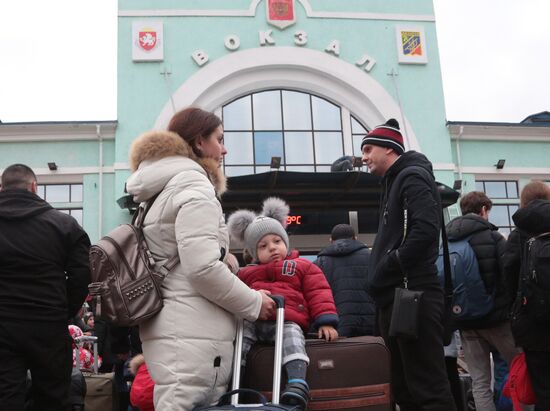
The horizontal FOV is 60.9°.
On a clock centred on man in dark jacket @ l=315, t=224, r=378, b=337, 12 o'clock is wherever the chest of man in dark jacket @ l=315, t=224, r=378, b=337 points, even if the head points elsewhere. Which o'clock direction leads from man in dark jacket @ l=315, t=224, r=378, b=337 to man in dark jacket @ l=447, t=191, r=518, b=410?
man in dark jacket @ l=447, t=191, r=518, b=410 is roughly at 4 o'clock from man in dark jacket @ l=315, t=224, r=378, b=337.

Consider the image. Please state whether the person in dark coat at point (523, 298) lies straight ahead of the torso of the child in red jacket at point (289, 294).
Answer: no

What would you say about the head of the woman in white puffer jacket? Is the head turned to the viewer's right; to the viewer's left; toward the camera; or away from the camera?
to the viewer's right

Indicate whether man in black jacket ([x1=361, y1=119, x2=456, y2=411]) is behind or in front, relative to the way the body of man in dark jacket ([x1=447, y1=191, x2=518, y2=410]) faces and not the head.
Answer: behind

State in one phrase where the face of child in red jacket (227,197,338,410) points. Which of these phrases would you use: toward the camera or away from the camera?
toward the camera

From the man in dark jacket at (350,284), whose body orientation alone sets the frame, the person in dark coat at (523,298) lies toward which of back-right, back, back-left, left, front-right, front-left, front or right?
back-right

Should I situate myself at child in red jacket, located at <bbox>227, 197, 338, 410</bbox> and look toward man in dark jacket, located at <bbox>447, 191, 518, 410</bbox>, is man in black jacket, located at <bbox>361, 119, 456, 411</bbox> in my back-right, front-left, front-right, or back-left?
front-right

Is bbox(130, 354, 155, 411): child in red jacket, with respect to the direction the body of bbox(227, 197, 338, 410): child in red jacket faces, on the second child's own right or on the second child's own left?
on the second child's own right

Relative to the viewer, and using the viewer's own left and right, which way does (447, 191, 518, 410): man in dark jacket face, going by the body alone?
facing away from the viewer and to the right of the viewer

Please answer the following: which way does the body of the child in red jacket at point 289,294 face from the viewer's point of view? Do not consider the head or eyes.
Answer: toward the camera

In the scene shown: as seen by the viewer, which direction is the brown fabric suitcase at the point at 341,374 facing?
toward the camera

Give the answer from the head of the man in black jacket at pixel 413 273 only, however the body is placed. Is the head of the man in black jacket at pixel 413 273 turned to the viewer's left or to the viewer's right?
to the viewer's left

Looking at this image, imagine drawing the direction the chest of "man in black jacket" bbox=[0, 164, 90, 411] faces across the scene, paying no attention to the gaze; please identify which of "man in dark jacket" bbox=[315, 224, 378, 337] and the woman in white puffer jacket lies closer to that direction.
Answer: the man in dark jacket

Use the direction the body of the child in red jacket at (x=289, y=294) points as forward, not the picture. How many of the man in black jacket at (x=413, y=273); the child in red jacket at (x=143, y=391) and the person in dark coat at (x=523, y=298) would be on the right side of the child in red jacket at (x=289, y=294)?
1

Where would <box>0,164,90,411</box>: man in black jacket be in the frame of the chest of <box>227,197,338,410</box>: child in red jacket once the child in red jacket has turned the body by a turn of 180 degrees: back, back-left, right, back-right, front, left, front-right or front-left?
left

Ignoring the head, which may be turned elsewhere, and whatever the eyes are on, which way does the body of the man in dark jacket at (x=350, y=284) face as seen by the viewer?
away from the camera
